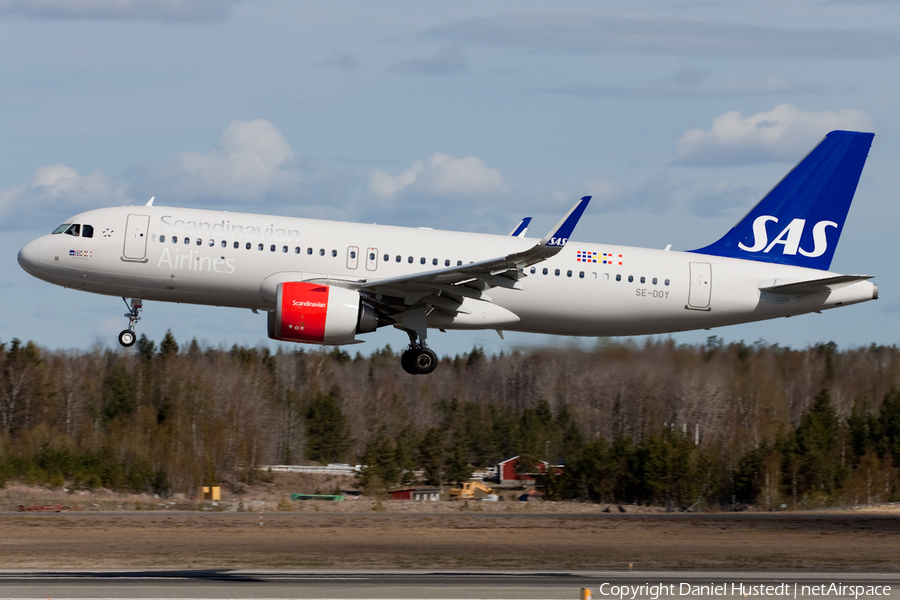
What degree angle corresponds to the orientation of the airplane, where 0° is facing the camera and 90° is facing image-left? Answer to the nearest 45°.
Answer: approximately 90°
